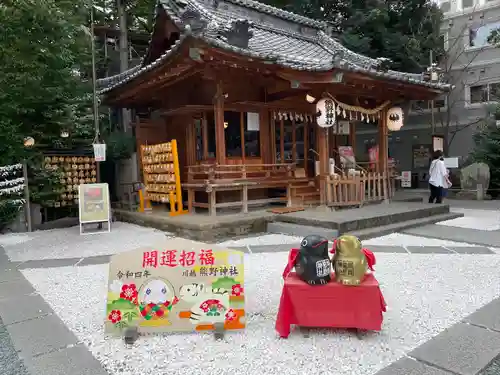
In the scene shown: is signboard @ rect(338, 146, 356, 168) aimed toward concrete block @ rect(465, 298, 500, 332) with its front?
yes

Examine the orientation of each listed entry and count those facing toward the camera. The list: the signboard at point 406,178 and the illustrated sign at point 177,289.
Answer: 2

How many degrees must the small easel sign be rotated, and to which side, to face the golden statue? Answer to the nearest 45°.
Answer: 0° — it already faces it

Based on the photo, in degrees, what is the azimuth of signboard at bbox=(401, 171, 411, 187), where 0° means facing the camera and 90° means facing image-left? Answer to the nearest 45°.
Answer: approximately 0°

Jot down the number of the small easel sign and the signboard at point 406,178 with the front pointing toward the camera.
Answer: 2

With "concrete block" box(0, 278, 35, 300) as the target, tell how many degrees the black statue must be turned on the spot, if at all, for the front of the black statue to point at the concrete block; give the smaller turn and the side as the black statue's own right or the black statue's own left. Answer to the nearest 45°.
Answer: approximately 135° to the black statue's own right

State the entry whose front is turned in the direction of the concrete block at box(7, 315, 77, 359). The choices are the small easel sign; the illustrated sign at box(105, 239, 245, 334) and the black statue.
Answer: the small easel sign

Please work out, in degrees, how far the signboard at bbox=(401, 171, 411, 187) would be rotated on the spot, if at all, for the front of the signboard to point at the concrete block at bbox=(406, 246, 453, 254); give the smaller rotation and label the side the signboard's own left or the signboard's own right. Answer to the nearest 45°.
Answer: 0° — it already faces it
